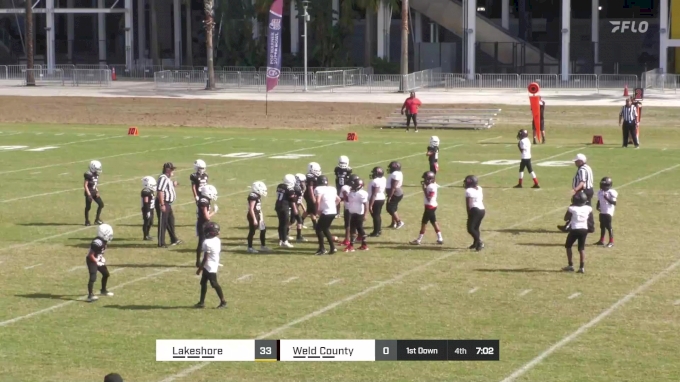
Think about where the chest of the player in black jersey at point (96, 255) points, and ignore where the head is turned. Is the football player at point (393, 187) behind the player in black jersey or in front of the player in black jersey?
in front

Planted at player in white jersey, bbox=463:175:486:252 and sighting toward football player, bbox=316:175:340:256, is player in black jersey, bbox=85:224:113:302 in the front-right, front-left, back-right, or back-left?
front-left

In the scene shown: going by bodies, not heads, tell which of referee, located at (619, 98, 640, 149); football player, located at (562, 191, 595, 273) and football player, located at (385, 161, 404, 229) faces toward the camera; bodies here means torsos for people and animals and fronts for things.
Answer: the referee

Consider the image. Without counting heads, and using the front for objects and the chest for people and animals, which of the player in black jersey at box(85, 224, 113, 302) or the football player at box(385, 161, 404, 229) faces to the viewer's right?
the player in black jersey

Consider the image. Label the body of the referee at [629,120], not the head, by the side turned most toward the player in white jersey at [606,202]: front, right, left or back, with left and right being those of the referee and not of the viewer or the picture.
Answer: front

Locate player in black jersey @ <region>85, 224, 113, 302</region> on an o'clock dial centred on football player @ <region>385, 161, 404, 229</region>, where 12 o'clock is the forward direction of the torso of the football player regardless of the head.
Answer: The player in black jersey is roughly at 10 o'clock from the football player.

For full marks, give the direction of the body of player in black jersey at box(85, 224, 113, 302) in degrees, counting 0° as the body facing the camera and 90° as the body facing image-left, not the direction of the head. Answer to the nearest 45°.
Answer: approximately 270°

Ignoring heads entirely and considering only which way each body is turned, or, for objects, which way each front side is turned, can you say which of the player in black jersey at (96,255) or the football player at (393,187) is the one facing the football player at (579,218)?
the player in black jersey

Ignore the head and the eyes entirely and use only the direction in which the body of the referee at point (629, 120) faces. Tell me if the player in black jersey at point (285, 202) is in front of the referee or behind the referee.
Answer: in front

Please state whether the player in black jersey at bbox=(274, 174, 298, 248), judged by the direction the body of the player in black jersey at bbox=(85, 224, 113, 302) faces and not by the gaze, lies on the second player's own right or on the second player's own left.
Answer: on the second player's own left

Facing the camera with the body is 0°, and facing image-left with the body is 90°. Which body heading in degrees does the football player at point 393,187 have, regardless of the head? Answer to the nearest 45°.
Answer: approximately 90°

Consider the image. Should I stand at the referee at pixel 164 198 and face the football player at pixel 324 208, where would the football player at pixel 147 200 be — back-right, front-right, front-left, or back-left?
back-left

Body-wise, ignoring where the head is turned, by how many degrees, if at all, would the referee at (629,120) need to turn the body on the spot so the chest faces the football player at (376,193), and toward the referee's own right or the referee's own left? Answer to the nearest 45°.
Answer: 0° — they already face them

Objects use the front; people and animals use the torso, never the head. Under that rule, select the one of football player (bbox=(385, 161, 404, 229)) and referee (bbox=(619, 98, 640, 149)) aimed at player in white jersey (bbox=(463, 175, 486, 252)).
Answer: the referee

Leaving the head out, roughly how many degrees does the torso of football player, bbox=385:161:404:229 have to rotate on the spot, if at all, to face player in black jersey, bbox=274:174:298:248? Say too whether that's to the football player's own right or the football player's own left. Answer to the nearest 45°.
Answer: approximately 45° to the football player's own left

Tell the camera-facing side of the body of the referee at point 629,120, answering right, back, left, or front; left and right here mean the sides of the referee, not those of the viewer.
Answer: front

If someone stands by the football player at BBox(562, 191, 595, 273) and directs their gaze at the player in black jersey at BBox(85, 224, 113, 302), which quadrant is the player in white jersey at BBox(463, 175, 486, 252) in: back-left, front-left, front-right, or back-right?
front-right

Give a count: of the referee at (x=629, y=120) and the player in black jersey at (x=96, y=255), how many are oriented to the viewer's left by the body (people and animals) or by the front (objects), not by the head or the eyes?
0

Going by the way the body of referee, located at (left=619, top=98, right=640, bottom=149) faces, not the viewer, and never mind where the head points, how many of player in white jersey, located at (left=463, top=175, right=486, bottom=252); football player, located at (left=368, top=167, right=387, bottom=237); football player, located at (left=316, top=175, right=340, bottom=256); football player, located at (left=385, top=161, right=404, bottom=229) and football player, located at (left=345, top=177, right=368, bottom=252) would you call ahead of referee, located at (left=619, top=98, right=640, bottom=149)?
5
